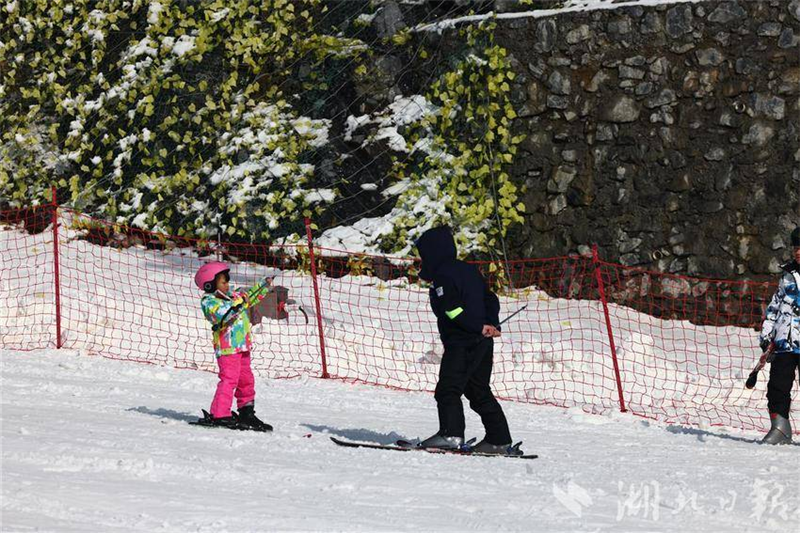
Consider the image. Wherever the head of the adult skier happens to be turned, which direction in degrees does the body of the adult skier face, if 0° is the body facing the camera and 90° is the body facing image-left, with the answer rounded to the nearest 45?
approximately 90°

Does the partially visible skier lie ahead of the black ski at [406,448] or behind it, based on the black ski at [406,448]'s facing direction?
behind

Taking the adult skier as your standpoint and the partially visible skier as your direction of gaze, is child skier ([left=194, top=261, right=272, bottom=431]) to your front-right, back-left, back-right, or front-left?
back-left

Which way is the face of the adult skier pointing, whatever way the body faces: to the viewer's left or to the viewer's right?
to the viewer's left

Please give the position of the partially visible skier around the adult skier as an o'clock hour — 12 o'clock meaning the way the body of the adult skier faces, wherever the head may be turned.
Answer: The partially visible skier is roughly at 5 o'clock from the adult skier.

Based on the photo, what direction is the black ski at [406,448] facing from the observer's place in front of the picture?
facing to the left of the viewer
